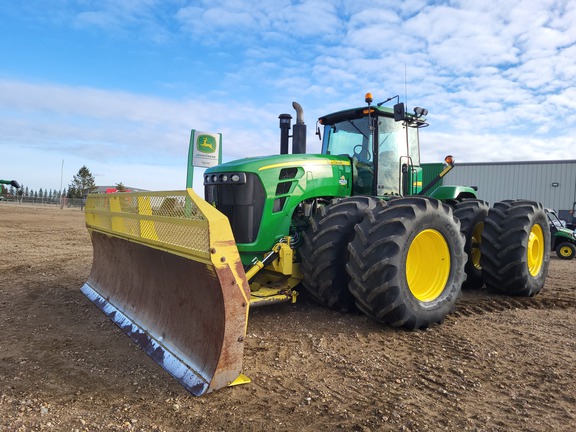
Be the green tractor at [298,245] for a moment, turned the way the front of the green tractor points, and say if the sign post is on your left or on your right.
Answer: on your right

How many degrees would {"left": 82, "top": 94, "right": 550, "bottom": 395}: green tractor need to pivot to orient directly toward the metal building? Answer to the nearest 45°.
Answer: approximately 180°

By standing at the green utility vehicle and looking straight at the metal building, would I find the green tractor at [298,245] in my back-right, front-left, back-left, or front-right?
back-left

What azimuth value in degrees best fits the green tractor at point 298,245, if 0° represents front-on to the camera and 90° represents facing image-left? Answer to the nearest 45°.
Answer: approximately 45°

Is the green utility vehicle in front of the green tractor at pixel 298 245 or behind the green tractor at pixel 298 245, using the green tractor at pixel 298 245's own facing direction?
behind
